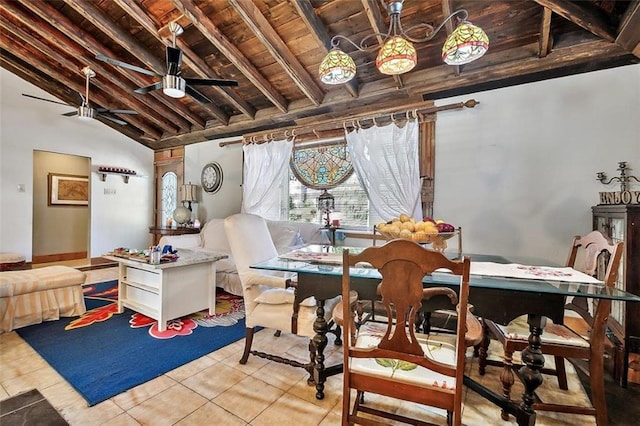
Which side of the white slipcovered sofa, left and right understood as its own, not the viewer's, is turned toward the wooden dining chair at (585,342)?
left

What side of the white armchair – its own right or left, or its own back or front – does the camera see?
right

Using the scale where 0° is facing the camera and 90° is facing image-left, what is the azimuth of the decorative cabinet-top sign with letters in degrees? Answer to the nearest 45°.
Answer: approximately 0°

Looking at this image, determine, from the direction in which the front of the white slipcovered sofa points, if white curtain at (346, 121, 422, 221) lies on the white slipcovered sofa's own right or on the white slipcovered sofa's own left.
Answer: on the white slipcovered sofa's own left

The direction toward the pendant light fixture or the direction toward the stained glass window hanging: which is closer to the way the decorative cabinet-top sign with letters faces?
the pendant light fixture

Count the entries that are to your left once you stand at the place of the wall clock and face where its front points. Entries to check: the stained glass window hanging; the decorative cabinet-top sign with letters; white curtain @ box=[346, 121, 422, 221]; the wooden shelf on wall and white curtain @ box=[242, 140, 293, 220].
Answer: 4

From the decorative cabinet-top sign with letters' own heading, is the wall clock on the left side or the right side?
on its right

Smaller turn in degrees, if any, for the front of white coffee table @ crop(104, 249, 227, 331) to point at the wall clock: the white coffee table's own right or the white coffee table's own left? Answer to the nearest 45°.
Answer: approximately 135° to the white coffee table's own right

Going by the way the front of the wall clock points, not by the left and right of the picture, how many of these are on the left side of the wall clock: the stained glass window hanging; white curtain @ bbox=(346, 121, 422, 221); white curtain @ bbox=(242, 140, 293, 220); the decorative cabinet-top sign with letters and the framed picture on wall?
4

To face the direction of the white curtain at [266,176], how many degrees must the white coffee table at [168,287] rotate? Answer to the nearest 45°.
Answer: approximately 180°
